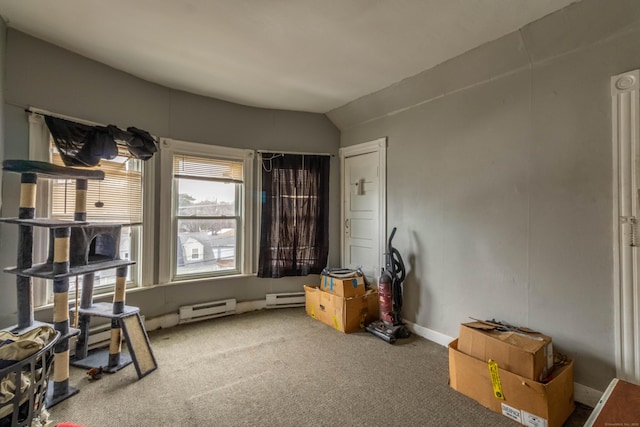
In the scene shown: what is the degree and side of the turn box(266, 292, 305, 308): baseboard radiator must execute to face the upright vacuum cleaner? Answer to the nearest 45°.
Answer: approximately 45° to its left

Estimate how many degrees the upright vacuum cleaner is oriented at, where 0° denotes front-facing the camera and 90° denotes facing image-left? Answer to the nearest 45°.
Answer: approximately 45°

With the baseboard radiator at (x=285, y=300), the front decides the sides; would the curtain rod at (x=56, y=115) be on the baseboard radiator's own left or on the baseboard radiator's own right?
on the baseboard radiator's own right

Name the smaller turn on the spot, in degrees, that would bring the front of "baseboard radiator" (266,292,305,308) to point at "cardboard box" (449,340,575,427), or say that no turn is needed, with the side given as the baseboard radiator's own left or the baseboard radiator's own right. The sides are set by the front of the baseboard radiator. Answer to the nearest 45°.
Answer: approximately 45° to the baseboard radiator's own left

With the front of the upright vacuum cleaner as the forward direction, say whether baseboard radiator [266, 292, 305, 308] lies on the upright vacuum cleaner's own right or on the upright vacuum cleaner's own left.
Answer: on the upright vacuum cleaner's own right

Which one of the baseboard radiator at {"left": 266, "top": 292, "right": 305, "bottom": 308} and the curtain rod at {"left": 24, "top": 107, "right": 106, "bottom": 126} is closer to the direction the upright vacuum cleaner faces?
the curtain rod

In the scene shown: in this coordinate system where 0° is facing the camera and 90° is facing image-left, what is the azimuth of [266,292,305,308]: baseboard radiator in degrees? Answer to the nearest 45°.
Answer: approximately 0°

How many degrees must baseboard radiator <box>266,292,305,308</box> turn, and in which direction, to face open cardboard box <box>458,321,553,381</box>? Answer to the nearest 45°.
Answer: approximately 45° to its left
